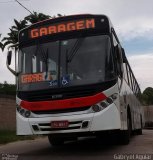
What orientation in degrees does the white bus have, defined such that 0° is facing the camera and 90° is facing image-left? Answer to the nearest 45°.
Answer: approximately 45°
